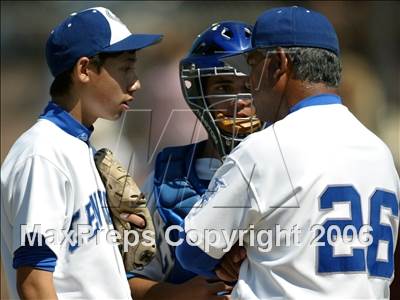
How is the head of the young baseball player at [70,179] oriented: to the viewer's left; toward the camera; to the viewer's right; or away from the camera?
to the viewer's right

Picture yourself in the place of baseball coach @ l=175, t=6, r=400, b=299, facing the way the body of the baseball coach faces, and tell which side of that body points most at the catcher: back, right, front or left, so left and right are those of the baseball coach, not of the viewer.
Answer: front

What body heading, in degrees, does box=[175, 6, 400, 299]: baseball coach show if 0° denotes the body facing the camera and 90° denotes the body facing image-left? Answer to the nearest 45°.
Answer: approximately 135°

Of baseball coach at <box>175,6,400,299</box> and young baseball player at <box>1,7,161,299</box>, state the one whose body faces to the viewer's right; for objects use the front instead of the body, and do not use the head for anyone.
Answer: the young baseball player

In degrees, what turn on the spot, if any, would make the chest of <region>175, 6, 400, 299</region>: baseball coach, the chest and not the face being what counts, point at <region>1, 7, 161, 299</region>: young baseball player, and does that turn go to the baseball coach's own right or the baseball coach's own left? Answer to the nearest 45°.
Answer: approximately 45° to the baseball coach's own left

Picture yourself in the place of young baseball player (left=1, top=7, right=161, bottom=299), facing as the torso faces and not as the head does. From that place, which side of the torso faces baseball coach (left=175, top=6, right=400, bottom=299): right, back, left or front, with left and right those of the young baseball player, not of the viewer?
front

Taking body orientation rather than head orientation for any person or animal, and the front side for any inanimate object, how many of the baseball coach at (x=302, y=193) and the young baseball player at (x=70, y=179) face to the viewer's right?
1

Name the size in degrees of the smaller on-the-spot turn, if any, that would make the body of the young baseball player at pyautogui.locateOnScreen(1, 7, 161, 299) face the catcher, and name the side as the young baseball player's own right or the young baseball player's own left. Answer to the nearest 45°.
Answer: approximately 45° to the young baseball player's own left

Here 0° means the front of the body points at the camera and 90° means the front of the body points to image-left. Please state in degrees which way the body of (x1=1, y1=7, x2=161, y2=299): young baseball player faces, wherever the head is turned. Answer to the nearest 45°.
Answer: approximately 270°
